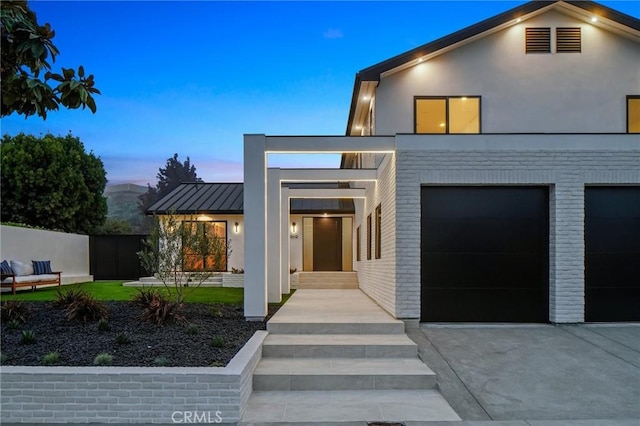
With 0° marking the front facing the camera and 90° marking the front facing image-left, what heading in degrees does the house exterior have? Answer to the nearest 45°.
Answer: approximately 0°

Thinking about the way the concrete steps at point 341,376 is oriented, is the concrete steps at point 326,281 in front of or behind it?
behind

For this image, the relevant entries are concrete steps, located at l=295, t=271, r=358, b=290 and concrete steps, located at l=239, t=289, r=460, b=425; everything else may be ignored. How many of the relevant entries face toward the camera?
2

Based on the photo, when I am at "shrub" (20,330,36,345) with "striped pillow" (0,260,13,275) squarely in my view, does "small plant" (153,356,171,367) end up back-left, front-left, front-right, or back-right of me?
back-right

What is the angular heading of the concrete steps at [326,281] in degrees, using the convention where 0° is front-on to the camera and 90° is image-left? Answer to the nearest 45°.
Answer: approximately 0°

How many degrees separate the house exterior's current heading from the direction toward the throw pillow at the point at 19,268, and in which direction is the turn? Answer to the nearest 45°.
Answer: approximately 90° to its right

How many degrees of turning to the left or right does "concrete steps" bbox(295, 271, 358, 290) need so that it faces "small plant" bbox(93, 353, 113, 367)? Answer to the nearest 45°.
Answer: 0° — it already faces it

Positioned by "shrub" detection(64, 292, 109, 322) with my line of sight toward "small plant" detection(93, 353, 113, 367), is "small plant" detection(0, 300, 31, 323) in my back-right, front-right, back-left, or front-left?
back-right
